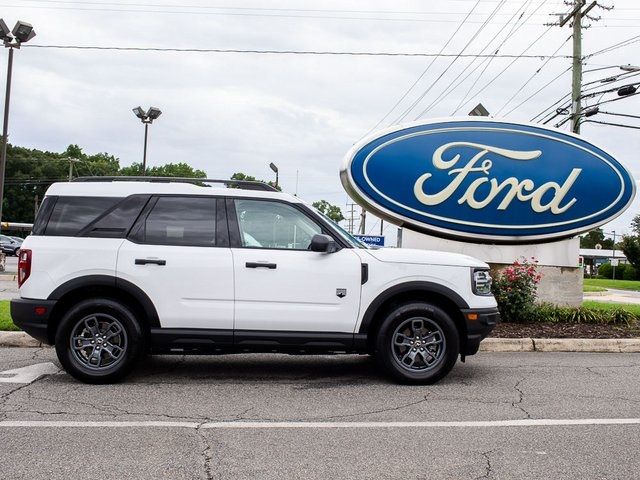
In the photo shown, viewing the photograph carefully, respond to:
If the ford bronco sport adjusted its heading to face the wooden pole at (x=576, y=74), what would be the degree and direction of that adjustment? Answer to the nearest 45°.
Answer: approximately 45° to its left

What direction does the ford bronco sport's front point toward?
to the viewer's right

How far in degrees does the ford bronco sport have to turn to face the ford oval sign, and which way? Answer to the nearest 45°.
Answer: approximately 45° to its left

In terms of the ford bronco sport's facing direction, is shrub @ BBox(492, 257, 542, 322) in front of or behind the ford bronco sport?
in front

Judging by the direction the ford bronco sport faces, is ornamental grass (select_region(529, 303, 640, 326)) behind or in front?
in front
